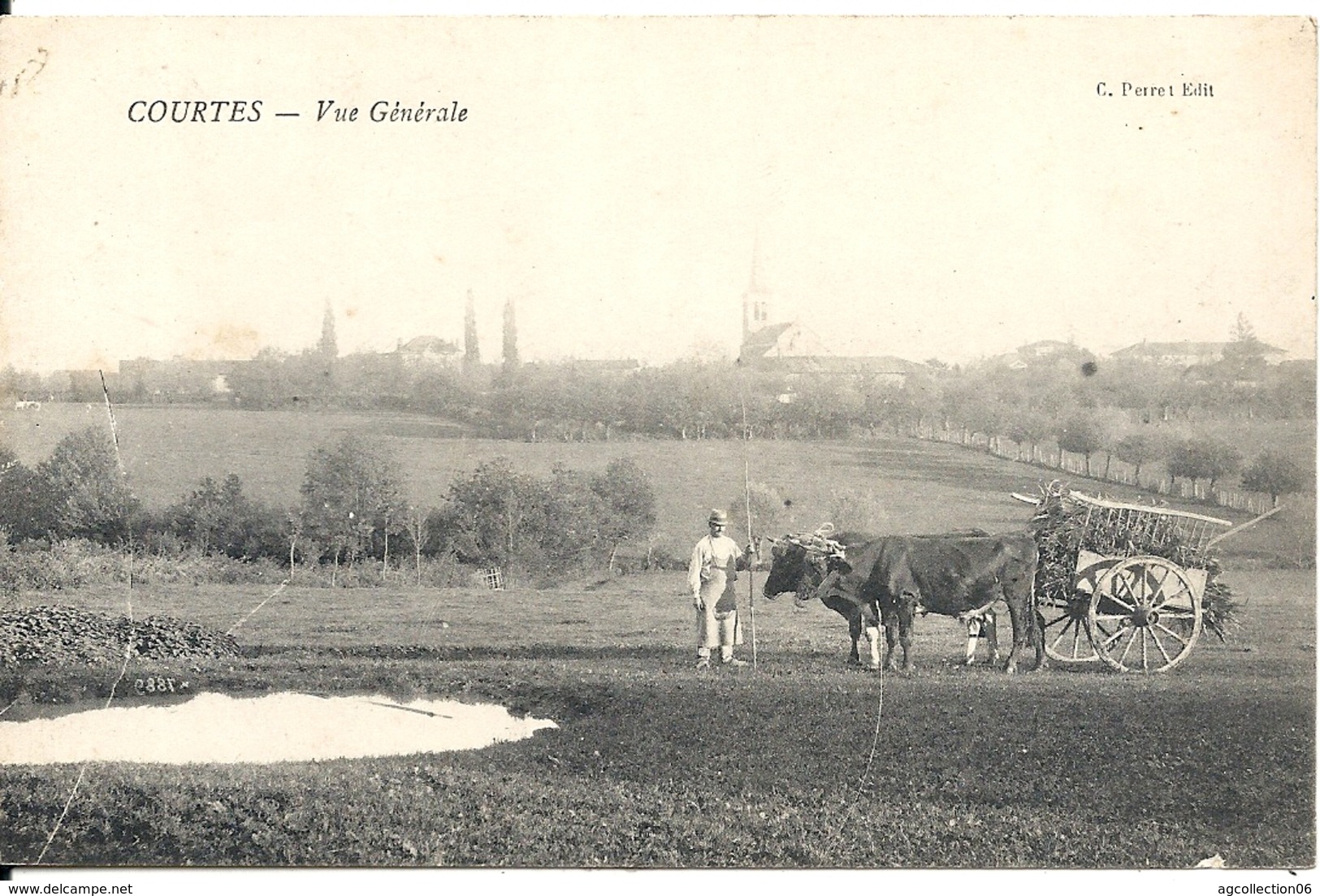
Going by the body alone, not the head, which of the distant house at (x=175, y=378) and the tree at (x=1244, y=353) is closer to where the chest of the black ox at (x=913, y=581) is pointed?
the distant house

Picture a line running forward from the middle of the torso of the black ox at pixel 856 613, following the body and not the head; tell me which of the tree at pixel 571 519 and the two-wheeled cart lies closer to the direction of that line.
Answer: the tree

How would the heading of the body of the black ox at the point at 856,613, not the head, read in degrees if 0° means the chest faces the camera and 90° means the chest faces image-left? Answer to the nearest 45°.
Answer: approximately 90°

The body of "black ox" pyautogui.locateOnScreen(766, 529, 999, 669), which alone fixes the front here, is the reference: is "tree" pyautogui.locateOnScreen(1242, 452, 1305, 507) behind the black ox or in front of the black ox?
behind

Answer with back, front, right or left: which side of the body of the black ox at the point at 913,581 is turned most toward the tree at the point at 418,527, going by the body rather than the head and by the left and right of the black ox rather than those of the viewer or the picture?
right

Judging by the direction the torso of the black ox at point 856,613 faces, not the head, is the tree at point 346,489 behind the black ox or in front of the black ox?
in front

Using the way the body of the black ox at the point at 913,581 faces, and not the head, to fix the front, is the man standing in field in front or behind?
in front

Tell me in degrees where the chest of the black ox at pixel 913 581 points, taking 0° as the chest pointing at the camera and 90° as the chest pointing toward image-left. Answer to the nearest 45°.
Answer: approximately 90°
